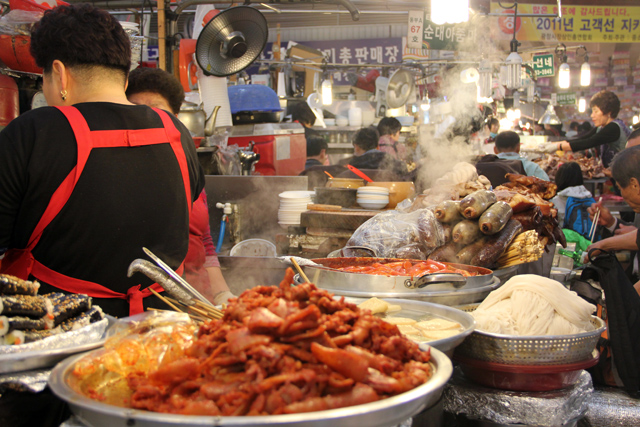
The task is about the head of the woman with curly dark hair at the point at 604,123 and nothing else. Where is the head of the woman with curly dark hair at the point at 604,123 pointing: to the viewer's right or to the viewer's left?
to the viewer's left

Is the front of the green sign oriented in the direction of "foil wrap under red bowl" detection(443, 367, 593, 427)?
yes

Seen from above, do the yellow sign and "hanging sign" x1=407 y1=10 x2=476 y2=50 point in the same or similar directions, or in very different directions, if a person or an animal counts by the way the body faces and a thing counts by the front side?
same or similar directions

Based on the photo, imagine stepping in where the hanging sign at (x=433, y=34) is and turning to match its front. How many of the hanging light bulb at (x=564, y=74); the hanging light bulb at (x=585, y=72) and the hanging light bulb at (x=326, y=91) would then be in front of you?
0

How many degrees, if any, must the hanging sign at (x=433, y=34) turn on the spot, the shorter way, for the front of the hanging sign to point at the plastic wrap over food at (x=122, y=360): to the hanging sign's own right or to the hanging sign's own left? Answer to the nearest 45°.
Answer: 0° — it already faces it

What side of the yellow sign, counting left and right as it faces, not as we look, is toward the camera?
front

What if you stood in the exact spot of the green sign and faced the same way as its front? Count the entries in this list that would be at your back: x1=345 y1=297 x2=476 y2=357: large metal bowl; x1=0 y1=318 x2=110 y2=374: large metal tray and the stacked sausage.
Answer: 0

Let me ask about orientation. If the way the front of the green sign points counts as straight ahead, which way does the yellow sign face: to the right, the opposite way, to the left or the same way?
the same way

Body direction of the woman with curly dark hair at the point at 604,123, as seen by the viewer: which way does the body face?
to the viewer's left

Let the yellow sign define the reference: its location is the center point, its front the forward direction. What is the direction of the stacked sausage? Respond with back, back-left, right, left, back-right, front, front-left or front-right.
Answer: front

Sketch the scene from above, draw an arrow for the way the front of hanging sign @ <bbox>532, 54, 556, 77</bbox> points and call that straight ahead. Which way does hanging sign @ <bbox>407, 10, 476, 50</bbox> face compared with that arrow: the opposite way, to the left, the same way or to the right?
the same way

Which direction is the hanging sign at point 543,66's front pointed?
toward the camera
